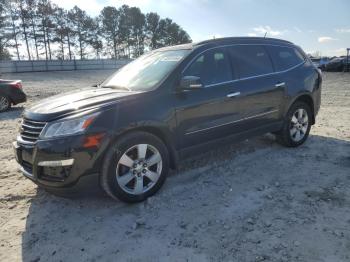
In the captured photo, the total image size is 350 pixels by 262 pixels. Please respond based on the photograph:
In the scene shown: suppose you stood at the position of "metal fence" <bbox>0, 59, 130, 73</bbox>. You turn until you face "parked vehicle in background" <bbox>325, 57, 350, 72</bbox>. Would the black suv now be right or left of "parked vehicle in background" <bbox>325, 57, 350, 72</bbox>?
right

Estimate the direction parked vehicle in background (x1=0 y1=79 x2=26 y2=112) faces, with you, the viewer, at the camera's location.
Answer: facing to the left of the viewer

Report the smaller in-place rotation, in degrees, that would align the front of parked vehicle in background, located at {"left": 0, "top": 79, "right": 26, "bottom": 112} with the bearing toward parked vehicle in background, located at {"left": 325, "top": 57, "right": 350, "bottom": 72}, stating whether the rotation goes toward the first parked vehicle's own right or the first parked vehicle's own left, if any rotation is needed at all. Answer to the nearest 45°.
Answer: approximately 180°

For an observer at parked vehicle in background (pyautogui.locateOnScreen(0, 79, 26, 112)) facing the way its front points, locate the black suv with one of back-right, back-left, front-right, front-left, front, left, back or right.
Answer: left

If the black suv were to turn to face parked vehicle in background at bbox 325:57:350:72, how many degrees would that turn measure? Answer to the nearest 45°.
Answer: approximately 180°

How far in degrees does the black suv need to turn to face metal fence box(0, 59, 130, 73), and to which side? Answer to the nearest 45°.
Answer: approximately 135° to its right

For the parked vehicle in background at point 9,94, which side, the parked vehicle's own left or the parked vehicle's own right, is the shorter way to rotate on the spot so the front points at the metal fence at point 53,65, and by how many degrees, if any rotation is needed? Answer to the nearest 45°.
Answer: approximately 90° to the parked vehicle's own right

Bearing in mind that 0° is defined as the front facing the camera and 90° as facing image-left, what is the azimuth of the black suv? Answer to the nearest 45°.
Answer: approximately 45°
